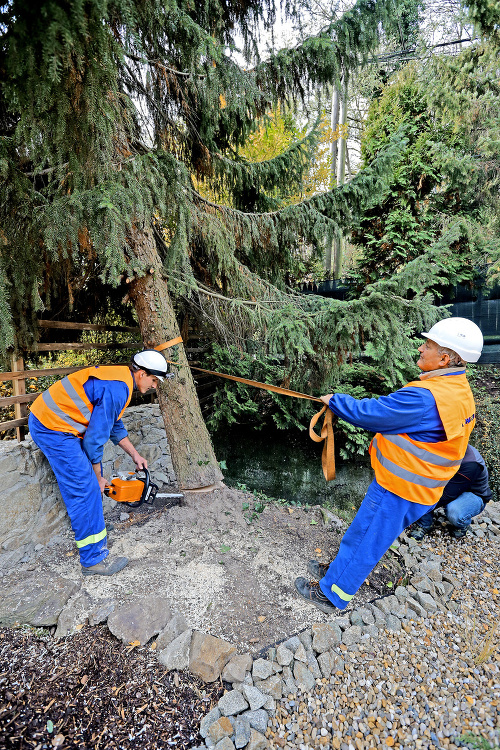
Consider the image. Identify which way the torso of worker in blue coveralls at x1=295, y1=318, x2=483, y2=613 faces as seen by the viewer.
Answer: to the viewer's left

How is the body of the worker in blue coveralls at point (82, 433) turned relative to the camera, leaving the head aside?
to the viewer's right

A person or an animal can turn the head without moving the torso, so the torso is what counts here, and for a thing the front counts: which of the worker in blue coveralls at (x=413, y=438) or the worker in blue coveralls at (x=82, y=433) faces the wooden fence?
the worker in blue coveralls at (x=413, y=438)

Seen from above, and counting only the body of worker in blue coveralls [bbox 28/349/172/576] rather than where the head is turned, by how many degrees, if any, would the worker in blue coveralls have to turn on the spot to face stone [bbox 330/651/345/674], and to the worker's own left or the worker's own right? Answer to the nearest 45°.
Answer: approximately 45° to the worker's own right

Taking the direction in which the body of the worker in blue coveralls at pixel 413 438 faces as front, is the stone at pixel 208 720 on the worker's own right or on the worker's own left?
on the worker's own left

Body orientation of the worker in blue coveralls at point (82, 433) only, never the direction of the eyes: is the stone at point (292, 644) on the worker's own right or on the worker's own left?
on the worker's own right

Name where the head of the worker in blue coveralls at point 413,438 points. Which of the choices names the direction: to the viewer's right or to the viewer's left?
to the viewer's left

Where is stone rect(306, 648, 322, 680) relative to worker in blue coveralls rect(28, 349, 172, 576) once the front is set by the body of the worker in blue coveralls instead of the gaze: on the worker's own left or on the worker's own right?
on the worker's own right

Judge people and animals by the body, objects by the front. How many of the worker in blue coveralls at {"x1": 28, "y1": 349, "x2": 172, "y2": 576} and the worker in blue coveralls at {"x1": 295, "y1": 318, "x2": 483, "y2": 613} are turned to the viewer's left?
1
